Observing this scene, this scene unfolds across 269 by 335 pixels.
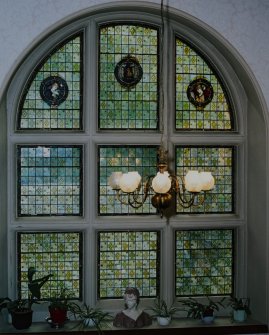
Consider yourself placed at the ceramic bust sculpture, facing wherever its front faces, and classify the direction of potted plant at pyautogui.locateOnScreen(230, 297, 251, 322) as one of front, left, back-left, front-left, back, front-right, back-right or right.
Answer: left

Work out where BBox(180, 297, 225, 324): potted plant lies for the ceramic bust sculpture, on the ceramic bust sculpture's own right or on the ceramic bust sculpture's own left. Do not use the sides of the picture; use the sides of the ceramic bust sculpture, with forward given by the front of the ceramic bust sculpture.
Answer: on the ceramic bust sculpture's own left

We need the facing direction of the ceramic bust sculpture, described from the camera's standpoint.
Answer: facing the viewer

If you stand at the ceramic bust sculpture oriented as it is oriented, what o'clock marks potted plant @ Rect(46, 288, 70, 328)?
The potted plant is roughly at 3 o'clock from the ceramic bust sculpture.

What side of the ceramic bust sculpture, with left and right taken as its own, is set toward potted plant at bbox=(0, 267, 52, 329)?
right

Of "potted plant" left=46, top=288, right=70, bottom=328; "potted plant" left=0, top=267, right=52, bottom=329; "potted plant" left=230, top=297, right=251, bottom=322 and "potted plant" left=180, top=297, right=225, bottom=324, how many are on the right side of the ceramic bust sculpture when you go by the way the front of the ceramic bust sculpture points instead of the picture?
2
